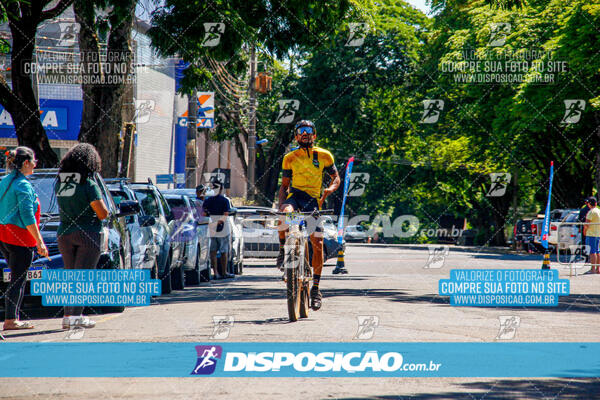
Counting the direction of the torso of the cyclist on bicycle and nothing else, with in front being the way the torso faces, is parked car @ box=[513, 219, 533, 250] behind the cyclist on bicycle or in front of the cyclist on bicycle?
behind

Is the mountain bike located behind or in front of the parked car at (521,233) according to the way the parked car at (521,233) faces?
behind

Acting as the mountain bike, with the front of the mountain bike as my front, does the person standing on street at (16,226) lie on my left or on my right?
on my right

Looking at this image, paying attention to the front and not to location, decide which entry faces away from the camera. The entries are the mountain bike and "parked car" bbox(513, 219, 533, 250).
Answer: the parked car

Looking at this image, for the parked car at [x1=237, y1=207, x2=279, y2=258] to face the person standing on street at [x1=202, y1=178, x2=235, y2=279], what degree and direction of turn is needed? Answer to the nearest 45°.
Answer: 0° — it already faces them

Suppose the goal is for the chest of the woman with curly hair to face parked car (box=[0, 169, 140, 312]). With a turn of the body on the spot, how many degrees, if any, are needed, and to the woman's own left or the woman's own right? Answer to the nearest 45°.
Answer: approximately 45° to the woman's own left

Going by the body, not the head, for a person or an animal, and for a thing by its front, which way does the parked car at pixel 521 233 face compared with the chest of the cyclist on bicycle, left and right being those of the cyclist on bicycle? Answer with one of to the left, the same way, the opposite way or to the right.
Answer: the opposite way

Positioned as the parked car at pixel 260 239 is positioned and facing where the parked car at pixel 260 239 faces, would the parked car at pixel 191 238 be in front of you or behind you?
in front

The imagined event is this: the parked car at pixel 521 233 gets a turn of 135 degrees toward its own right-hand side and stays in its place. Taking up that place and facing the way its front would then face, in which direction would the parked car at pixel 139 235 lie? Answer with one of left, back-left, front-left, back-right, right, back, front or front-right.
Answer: front-right

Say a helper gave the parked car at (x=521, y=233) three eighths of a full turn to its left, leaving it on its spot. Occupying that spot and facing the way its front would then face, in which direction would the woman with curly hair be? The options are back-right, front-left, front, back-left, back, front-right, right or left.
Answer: front-left

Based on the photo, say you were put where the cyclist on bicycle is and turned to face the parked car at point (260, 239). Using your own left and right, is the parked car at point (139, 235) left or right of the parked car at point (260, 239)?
left
